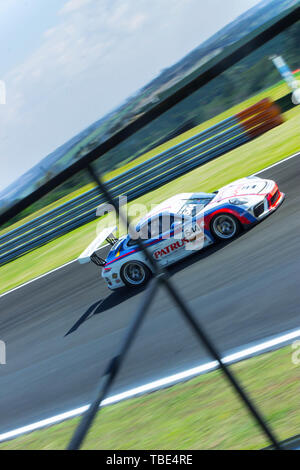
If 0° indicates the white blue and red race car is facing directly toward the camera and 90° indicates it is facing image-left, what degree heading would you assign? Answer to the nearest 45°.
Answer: approximately 315°

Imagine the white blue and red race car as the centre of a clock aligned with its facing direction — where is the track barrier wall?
The track barrier wall is roughly at 8 o'clock from the white blue and red race car.
